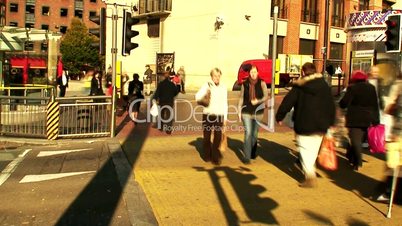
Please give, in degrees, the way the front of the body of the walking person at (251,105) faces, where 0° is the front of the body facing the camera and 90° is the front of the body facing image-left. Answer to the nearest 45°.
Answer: approximately 0°

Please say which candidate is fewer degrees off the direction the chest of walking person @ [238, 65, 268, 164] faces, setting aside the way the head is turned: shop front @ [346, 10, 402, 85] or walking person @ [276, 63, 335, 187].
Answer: the walking person

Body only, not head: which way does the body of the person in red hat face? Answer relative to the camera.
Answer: away from the camera

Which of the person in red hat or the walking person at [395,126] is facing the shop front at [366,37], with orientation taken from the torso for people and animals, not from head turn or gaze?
the person in red hat

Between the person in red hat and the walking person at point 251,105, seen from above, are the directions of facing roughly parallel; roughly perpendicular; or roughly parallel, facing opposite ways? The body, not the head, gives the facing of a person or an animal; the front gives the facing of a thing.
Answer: roughly parallel, facing opposite ways

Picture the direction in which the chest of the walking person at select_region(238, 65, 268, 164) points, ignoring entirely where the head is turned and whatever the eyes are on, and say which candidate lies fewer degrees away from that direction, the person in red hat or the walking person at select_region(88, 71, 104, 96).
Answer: the person in red hat

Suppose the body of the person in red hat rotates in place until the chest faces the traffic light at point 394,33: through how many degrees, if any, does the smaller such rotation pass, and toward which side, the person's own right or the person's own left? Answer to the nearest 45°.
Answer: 0° — they already face it

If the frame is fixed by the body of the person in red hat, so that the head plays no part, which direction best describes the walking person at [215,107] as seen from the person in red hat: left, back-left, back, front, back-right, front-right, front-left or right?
left

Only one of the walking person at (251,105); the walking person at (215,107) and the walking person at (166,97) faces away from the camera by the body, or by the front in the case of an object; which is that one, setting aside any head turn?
the walking person at (166,97)

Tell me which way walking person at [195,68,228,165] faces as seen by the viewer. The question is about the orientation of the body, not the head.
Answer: toward the camera

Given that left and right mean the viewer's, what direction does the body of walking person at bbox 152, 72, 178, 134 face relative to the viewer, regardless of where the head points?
facing away from the viewer
